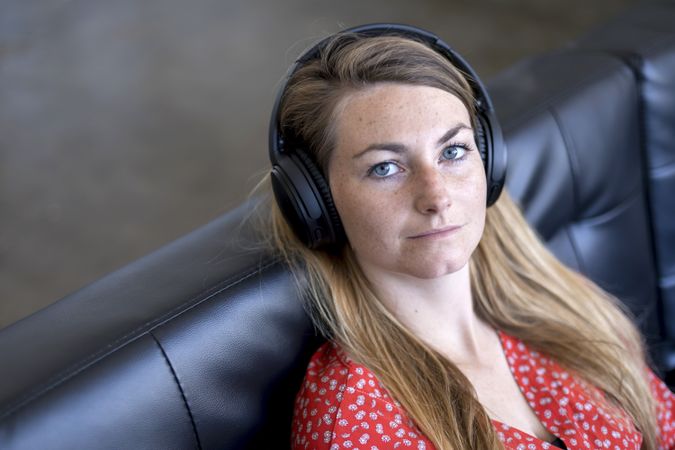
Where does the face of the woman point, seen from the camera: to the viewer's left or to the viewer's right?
to the viewer's right

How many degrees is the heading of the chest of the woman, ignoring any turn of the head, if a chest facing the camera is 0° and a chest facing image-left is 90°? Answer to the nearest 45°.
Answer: approximately 315°
